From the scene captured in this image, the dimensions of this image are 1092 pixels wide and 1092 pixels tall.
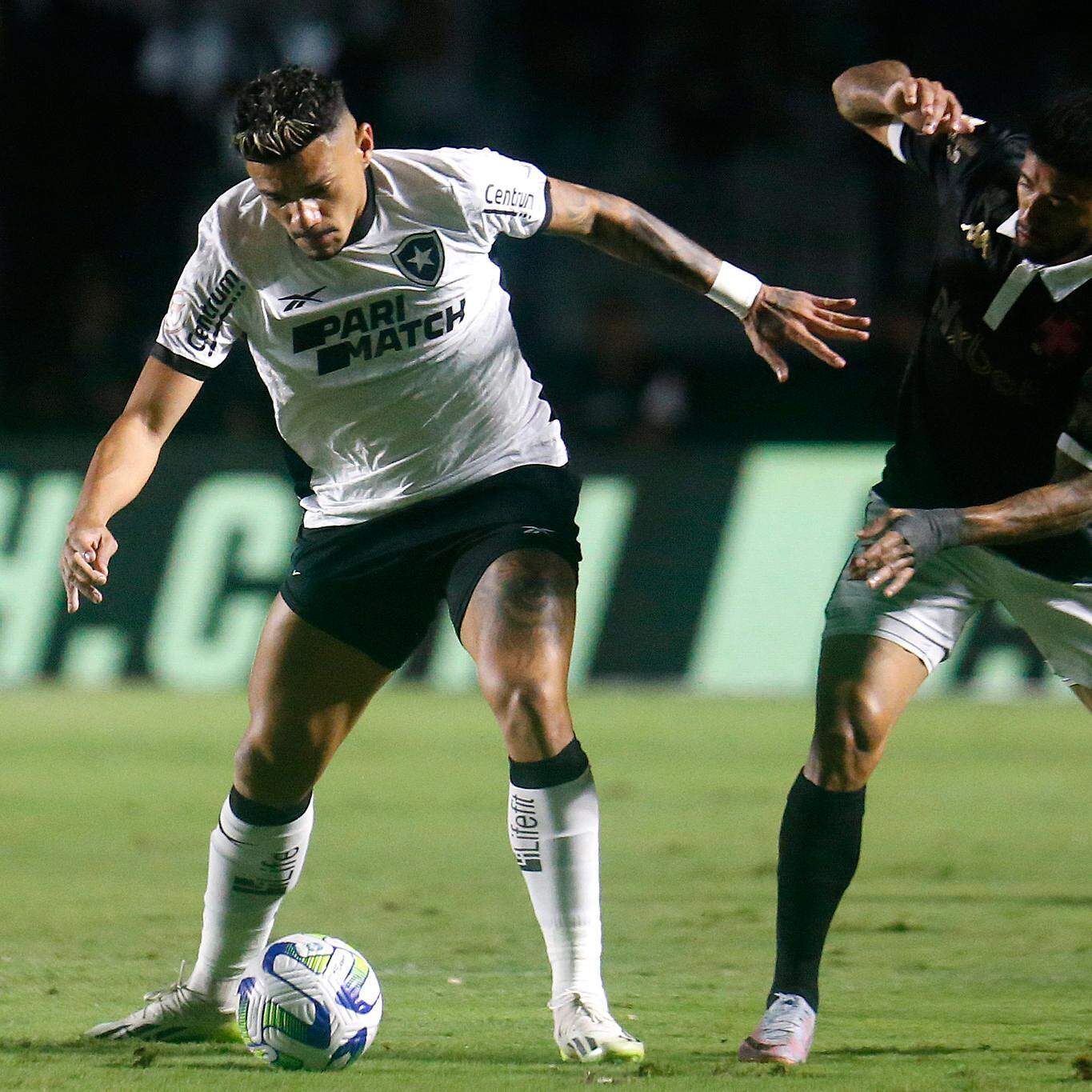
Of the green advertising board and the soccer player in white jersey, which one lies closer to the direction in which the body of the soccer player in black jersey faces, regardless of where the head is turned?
the soccer player in white jersey

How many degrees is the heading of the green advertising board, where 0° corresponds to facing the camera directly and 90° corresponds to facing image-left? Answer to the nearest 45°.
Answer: approximately 0°

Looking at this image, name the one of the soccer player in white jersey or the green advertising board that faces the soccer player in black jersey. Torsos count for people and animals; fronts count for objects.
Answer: the green advertising board

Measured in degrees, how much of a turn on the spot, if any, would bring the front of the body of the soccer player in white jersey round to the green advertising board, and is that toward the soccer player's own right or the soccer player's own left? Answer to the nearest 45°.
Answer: approximately 180°

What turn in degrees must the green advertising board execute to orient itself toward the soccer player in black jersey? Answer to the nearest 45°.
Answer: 0° — it already faces them

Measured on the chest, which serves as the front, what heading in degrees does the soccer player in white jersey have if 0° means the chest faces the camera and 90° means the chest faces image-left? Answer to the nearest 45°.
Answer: approximately 0°

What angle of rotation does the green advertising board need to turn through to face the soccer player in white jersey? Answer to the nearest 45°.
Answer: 0° — it already faces them
